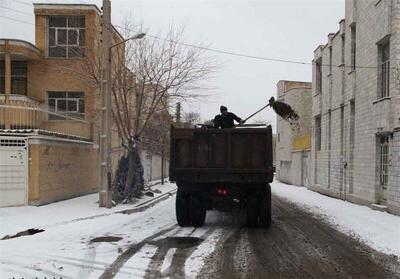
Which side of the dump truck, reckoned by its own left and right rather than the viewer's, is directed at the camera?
back

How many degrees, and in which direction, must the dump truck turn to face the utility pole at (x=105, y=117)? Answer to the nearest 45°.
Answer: approximately 45° to its left

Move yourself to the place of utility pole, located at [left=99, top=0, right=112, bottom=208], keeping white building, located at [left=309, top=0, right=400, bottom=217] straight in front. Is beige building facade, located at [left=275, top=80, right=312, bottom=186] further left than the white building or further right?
left

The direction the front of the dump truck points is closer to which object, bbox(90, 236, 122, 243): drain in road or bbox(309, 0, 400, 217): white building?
the white building

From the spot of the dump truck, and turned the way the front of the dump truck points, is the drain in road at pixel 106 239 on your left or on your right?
on your left

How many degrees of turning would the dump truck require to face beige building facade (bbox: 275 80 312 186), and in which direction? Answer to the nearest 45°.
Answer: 0° — it already faces it
